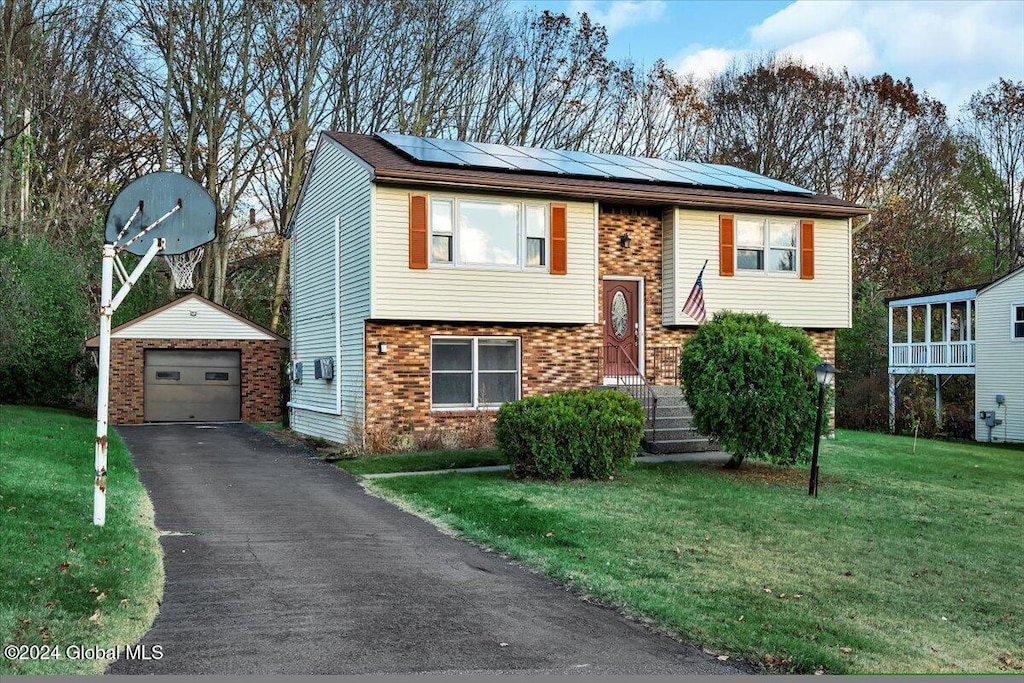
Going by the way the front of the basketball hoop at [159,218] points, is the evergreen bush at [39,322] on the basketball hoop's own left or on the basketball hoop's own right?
on the basketball hoop's own left

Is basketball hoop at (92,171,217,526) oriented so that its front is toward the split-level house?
yes

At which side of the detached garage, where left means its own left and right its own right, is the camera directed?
front

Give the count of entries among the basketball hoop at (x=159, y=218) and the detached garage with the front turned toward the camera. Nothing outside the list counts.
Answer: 1

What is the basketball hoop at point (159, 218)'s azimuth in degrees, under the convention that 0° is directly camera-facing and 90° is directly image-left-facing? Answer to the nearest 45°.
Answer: approximately 225°

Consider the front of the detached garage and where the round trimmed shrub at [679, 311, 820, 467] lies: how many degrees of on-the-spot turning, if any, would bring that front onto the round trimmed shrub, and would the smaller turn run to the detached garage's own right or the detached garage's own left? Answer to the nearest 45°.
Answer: approximately 45° to the detached garage's own left

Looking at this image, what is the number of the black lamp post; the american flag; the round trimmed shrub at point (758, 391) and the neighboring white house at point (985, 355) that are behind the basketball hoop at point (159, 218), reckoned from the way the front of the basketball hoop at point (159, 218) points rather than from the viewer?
0

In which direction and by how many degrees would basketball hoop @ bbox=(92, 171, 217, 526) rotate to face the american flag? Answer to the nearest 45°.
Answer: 0° — it already faces it

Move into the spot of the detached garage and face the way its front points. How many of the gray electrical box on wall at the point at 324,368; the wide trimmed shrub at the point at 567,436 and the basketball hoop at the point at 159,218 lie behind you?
0

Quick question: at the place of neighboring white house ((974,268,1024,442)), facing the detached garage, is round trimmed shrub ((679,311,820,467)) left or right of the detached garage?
left

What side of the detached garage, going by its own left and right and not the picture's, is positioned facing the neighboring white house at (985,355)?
left

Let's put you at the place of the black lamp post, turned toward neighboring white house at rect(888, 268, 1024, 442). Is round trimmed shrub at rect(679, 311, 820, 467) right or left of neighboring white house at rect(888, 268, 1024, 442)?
left

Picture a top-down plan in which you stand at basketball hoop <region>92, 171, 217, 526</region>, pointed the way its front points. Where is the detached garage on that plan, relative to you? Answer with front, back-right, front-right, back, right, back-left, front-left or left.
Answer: front-left

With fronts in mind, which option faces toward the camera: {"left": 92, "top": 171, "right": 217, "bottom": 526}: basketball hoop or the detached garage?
the detached garage

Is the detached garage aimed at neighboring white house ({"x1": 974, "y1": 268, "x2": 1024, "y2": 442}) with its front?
no
